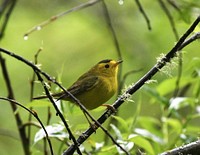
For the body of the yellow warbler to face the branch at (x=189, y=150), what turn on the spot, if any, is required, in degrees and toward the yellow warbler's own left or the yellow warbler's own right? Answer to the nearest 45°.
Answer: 0° — it already faces it

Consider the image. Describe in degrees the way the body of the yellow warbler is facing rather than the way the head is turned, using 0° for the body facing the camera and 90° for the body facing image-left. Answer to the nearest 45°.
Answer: approximately 270°
